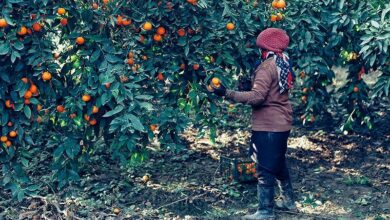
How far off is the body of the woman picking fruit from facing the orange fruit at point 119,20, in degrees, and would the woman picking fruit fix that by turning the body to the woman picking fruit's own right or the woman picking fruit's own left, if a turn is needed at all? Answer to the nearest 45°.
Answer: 0° — they already face it

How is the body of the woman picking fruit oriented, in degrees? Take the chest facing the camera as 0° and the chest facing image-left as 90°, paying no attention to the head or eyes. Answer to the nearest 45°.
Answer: approximately 90°

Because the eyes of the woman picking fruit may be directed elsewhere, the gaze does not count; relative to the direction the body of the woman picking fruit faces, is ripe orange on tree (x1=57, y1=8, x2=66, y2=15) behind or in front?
in front

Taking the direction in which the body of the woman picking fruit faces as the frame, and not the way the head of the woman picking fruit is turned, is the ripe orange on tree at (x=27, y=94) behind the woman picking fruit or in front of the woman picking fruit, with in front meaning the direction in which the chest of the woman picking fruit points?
in front
